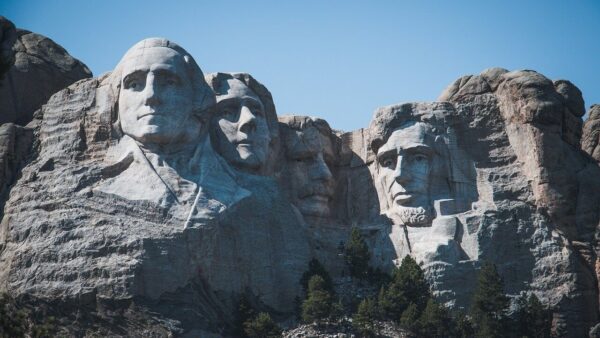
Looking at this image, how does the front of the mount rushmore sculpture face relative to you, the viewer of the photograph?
facing the viewer
